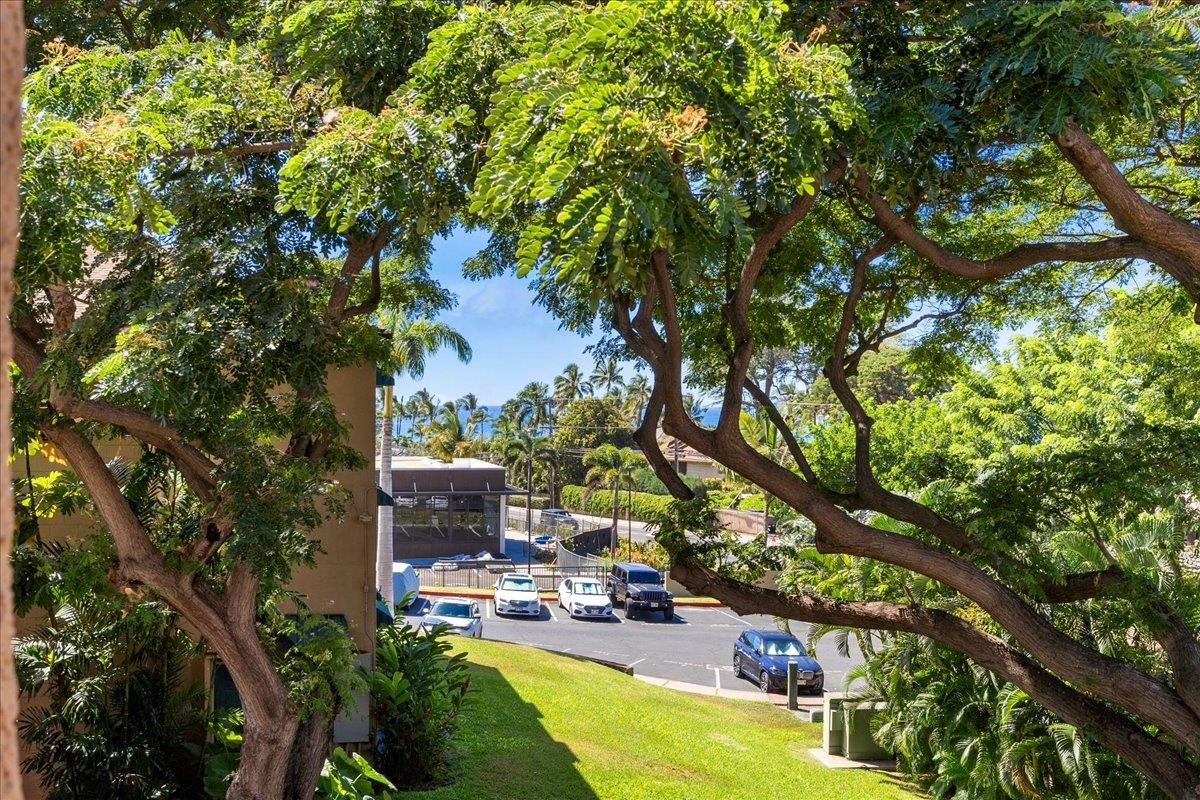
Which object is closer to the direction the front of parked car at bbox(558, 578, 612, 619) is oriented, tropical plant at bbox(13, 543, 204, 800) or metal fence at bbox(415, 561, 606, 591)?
the tropical plant

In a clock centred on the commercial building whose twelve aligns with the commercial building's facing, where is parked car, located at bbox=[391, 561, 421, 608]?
The parked car is roughly at 12 o'clock from the commercial building.

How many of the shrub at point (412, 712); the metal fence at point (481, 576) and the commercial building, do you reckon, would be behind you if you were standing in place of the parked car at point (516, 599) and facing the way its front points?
2

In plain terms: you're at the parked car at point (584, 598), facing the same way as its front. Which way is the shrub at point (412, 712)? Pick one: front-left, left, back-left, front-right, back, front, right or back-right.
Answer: front-right

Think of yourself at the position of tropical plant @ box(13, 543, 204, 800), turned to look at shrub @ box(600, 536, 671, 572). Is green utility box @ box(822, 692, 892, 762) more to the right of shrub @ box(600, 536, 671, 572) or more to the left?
right

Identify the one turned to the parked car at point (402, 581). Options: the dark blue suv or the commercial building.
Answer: the commercial building

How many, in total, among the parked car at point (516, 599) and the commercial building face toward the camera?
2

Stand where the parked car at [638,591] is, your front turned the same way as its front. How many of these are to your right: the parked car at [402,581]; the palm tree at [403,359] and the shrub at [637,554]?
2

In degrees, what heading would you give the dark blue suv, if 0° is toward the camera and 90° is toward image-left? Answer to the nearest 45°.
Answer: approximately 315°

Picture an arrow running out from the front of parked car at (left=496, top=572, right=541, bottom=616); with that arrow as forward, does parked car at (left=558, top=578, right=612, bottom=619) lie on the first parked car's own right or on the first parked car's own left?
on the first parked car's own left

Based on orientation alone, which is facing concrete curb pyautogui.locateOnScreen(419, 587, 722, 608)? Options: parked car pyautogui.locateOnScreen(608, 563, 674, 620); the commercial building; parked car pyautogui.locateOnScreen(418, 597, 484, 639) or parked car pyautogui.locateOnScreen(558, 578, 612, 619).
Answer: the commercial building

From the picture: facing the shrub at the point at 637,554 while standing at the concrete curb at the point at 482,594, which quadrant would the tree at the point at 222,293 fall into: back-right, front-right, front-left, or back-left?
back-right
